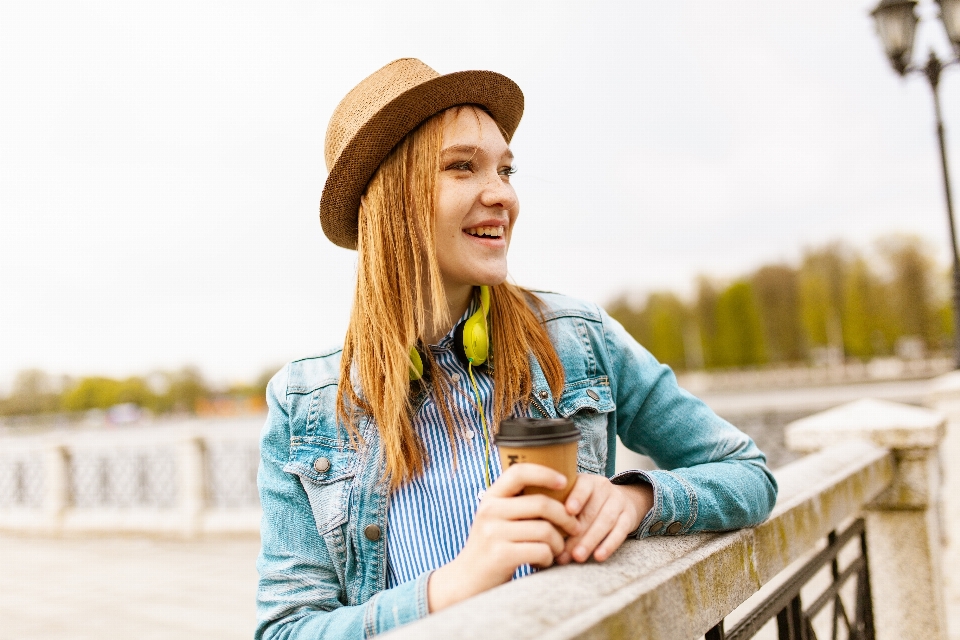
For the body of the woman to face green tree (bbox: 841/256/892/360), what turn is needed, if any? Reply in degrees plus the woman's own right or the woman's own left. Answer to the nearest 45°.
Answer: approximately 135° to the woman's own left

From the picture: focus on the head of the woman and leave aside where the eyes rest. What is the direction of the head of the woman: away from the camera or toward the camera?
toward the camera

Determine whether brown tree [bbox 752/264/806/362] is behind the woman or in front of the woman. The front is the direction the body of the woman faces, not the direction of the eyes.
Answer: behind

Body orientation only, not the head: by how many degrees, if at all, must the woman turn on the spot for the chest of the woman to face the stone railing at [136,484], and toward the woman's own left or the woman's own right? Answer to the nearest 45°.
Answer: approximately 135° to the woman's own right

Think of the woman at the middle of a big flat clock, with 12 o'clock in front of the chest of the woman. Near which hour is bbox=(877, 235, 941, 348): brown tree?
The brown tree is roughly at 7 o'clock from the woman.

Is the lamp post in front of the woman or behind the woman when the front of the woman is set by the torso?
behind

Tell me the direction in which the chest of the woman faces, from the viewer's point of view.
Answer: toward the camera

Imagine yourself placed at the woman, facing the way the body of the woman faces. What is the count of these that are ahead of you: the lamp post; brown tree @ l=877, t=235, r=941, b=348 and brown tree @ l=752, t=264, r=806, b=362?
0
